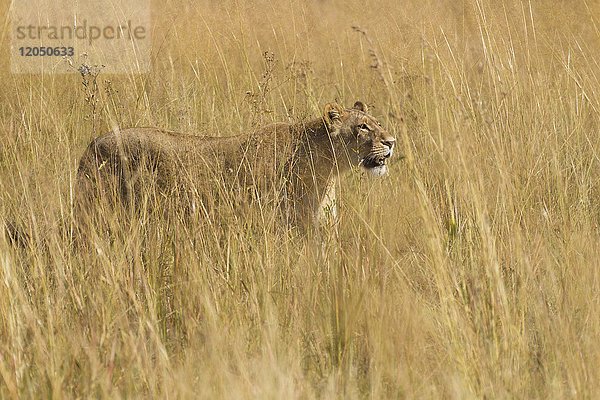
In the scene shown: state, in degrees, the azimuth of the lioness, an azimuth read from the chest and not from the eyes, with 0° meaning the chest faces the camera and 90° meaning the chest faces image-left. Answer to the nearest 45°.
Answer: approximately 270°
